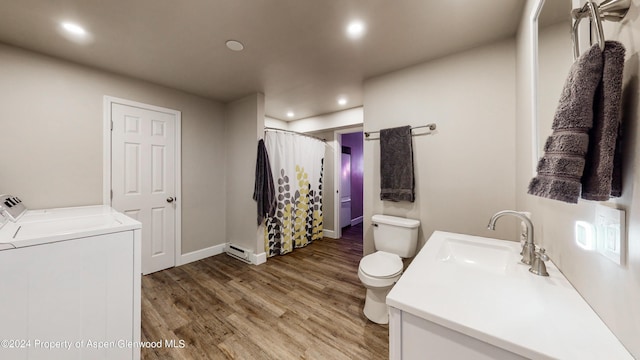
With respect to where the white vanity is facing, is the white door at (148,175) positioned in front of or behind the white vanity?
in front

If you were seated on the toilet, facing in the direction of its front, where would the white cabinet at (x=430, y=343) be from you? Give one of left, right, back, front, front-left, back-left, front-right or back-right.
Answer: front-left

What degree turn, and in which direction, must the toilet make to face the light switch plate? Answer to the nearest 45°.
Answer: approximately 90° to its left

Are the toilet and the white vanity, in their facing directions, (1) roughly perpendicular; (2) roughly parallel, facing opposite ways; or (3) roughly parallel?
roughly perpendicular

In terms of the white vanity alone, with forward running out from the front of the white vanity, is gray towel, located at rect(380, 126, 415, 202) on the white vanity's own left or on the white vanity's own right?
on the white vanity's own right

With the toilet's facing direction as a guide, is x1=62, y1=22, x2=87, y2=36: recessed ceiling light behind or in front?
in front

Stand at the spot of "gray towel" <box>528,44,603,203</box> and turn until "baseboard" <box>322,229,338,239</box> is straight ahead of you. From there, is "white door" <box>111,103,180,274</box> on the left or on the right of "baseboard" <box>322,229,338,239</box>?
left

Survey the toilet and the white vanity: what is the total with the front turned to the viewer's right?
0

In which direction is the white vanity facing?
to the viewer's left
